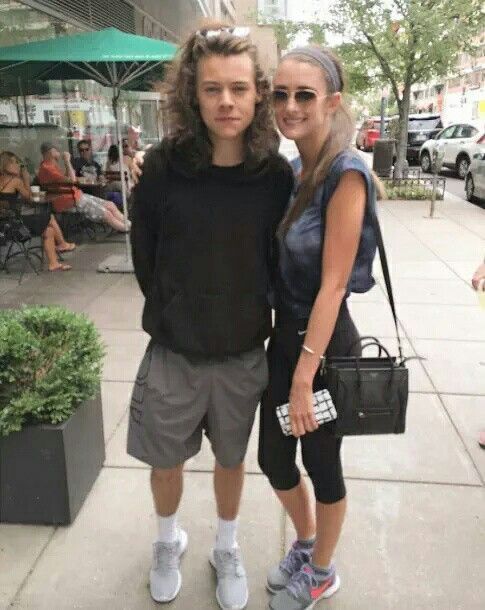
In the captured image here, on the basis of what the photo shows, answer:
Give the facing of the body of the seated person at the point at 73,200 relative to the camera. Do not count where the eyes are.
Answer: to the viewer's right

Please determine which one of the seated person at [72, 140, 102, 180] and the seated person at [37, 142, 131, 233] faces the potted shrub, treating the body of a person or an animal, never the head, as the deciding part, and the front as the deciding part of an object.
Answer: the seated person at [72, 140, 102, 180]

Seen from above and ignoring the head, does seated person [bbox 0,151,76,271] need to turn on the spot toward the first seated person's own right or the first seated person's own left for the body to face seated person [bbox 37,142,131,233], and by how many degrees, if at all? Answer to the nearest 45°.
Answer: approximately 45° to the first seated person's own left

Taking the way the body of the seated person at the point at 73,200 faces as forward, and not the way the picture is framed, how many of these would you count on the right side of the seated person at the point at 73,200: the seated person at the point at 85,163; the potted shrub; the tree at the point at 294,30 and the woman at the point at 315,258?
2

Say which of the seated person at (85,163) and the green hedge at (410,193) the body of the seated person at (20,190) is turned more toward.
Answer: the green hedge

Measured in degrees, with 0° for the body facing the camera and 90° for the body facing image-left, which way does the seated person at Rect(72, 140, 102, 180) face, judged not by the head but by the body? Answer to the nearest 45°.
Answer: approximately 0°

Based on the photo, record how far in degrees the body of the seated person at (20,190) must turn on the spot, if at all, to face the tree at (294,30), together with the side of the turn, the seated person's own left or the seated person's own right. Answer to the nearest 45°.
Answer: approximately 45° to the seated person's own left

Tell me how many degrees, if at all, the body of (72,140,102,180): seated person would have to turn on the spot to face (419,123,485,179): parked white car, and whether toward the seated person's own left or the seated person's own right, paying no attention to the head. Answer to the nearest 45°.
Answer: approximately 135° to the seated person's own left

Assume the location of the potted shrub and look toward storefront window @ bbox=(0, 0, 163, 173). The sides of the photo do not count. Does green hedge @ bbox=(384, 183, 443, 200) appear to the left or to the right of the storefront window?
right

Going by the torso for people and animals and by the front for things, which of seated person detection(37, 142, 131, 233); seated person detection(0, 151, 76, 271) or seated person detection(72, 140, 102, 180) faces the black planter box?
seated person detection(72, 140, 102, 180)

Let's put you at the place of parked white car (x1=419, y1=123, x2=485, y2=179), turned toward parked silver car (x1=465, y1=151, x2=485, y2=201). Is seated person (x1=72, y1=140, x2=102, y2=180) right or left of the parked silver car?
right

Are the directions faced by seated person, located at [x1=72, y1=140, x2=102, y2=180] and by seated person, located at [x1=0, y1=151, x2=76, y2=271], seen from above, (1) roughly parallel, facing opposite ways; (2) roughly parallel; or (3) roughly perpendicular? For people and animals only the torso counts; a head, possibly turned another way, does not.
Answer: roughly perpendicular

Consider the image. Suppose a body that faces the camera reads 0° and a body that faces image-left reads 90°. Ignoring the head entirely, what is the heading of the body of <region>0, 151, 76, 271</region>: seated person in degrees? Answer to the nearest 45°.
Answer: approximately 270°
